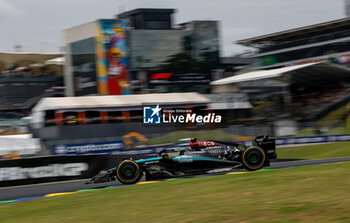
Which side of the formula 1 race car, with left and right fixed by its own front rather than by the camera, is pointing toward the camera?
left
